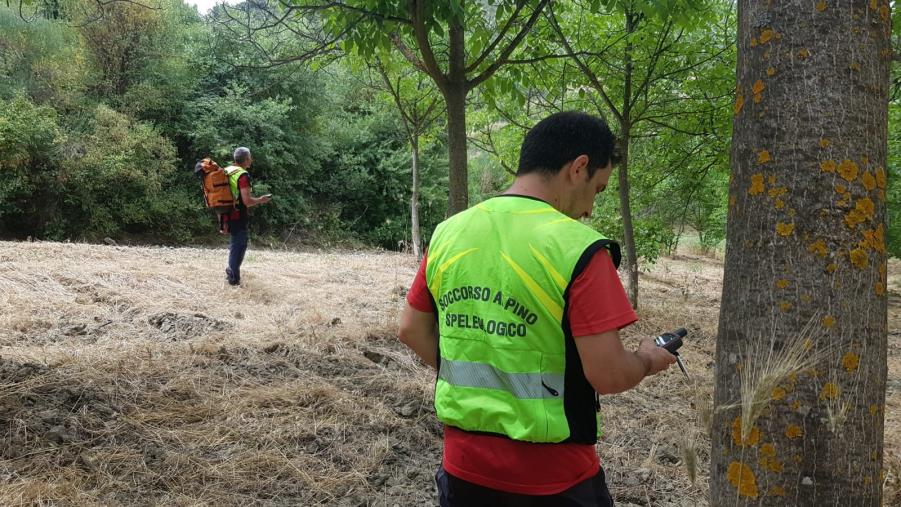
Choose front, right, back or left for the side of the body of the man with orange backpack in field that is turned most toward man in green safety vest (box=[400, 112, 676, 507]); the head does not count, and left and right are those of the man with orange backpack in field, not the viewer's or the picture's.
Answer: right

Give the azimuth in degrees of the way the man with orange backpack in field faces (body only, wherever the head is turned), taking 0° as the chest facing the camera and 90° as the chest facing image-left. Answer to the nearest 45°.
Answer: approximately 270°

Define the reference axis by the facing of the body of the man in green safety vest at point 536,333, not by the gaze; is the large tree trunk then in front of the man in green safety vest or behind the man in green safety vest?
in front

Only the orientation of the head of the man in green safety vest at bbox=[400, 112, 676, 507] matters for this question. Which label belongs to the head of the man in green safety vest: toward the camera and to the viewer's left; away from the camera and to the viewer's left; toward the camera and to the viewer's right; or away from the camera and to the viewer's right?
away from the camera and to the viewer's right

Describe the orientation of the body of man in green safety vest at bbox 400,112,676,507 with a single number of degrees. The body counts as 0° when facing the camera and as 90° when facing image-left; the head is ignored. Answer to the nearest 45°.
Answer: approximately 225°

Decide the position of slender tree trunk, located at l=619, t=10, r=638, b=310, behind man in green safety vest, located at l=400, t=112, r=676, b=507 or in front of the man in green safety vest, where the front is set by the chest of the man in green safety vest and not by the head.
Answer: in front

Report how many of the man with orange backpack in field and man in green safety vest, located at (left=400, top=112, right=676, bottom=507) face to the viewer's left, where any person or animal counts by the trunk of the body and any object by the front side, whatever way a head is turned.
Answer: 0

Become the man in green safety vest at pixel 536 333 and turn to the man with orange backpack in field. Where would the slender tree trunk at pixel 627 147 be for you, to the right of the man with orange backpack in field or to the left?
right

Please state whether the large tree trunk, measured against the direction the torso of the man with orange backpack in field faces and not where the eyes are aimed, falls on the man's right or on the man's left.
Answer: on the man's right

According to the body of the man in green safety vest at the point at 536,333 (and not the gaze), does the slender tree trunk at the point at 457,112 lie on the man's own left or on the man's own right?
on the man's own left
